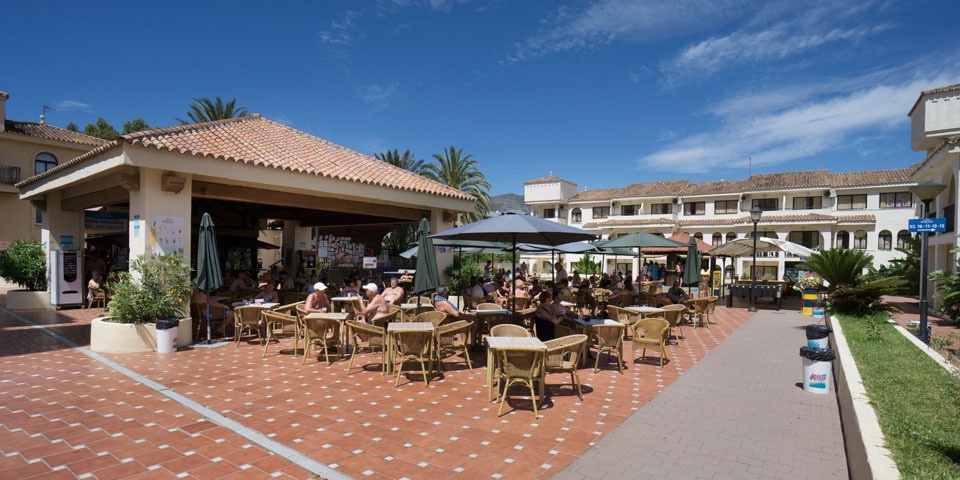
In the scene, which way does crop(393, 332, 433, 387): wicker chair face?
away from the camera

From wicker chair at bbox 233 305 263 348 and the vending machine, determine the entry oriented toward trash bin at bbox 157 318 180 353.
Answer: the vending machine

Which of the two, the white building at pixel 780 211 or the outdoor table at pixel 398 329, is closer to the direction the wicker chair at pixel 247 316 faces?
the white building

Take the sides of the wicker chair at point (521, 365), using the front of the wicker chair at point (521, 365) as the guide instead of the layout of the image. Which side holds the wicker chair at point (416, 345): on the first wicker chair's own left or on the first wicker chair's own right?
on the first wicker chair's own left

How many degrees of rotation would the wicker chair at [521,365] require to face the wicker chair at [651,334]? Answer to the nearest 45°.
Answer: approximately 45° to its right

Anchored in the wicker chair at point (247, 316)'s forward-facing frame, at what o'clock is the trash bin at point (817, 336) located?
The trash bin is roughly at 4 o'clock from the wicker chair.

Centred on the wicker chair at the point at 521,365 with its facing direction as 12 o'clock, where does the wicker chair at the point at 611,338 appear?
the wicker chair at the point at 611,338 is roughly at 1 o'clock from the wicker chair at the point at 521,365.

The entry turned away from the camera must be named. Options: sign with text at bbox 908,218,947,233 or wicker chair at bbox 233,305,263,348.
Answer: the wicker chair

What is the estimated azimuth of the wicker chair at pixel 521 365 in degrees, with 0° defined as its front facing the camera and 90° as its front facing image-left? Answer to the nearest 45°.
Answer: approximately 180°

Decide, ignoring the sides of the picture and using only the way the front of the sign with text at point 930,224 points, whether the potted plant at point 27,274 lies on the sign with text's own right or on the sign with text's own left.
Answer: on the sign with text's own right

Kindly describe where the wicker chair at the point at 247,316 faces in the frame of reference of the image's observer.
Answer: facing away from the viewer

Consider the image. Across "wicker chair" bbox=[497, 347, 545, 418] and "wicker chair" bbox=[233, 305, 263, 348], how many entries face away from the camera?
2
